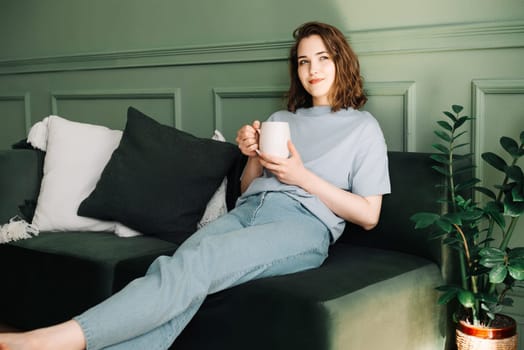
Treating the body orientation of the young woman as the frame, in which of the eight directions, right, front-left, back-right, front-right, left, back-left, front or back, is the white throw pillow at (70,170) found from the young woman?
right

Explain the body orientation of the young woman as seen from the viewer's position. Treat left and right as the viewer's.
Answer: facing the viewer and to the left of the viewer

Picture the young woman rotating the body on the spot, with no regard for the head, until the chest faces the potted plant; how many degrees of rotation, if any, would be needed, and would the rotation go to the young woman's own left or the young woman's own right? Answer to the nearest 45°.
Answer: approximately 135° to the young woman's own left

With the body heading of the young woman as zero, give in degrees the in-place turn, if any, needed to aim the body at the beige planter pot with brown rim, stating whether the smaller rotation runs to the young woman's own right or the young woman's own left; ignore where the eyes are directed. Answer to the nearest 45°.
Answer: approximately 90° to the young woman's own left

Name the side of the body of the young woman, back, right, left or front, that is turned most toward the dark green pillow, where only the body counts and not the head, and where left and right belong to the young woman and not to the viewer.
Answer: right

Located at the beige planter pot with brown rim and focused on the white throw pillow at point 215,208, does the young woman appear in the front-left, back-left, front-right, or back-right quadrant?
front-left
